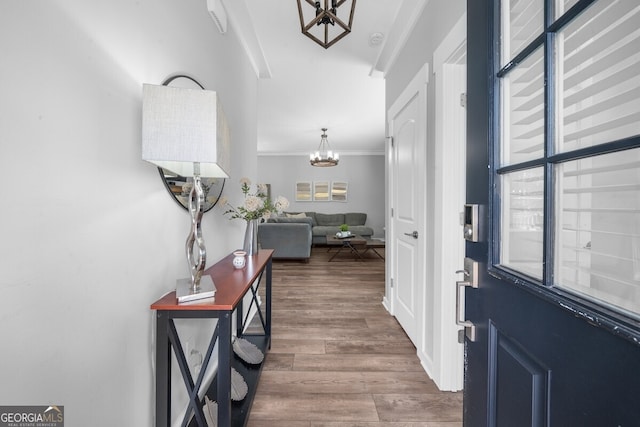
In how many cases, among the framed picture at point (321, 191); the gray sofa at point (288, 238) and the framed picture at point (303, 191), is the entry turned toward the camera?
2

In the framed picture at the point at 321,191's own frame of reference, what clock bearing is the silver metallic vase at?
The silver metallic vase is roughly at 12 o'clock from the framed picture.

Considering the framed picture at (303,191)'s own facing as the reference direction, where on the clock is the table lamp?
The table lamp is roughly at 12 o'clock from the framed picture.

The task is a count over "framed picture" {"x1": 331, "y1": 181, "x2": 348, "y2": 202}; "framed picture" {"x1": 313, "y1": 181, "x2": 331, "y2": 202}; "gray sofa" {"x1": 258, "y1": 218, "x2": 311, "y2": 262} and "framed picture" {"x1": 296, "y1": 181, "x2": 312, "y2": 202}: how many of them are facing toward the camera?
3

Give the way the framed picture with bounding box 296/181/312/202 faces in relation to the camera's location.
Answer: facing the viewer

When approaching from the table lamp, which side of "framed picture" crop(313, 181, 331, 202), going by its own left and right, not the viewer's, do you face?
front

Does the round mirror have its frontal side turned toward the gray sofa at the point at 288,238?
no

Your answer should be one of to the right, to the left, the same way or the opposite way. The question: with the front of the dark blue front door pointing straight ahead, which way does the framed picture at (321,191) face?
to the left

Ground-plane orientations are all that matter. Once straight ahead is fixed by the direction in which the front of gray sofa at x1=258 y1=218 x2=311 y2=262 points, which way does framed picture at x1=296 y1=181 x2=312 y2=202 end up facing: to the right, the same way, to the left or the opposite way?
to the right

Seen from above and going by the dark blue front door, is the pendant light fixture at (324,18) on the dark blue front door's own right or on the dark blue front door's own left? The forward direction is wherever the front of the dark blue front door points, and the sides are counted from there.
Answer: on the dark blue front door's own right
